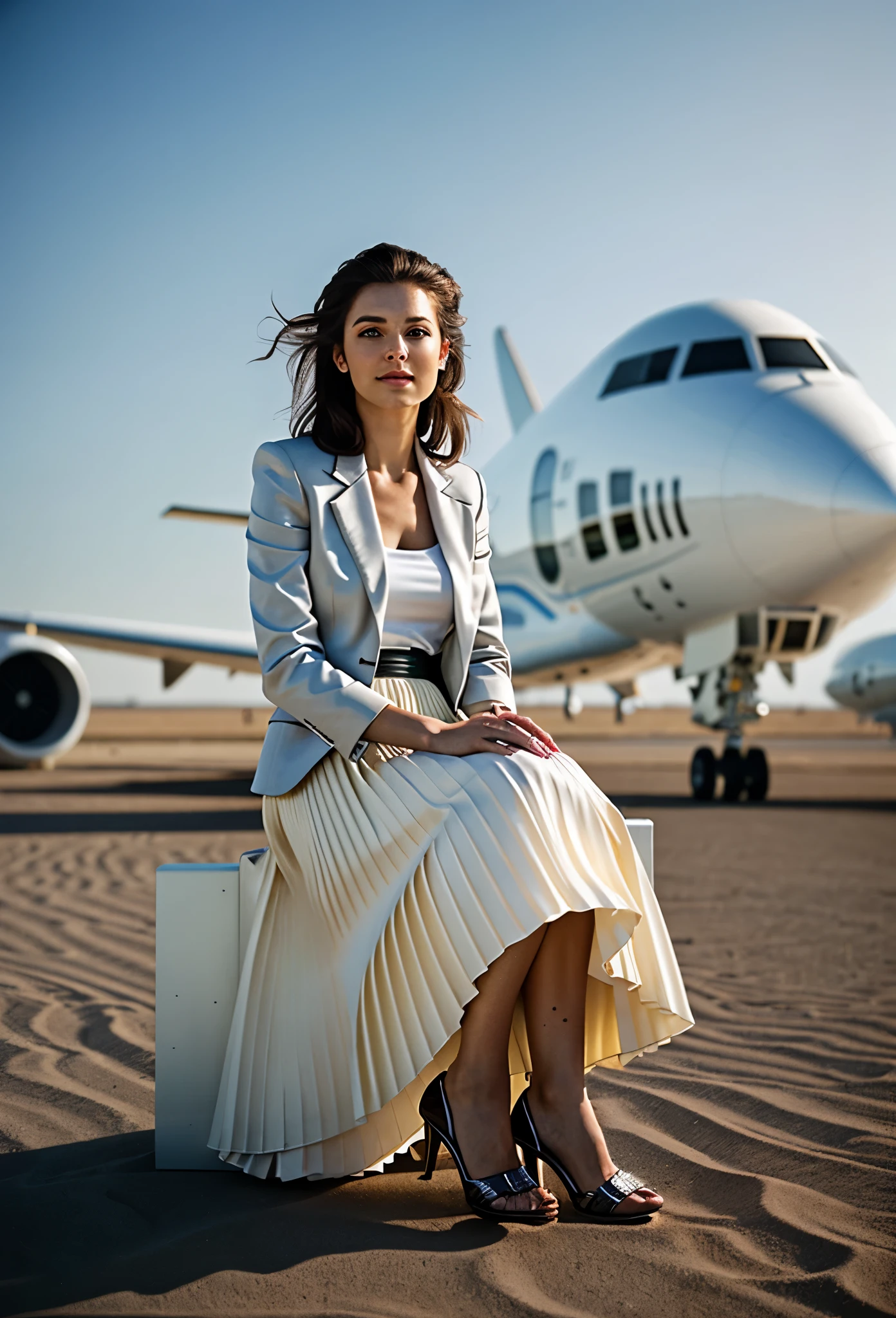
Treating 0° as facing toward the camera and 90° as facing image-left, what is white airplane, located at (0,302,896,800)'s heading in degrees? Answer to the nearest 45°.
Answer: approximately 315°

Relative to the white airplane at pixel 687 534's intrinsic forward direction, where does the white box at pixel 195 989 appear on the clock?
The white box is roughly at 2 o'clock from the white airplane.

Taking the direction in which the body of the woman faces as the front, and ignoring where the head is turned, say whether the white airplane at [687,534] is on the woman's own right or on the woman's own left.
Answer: on the woman's own left

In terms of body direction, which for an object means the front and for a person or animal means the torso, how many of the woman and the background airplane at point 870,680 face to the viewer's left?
1

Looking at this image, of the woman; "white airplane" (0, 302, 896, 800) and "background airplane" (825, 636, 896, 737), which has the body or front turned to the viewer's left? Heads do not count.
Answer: the background airplane

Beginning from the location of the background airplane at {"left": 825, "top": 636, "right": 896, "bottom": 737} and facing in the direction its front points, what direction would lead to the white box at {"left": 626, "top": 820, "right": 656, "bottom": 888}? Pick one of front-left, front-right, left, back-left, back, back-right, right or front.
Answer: left

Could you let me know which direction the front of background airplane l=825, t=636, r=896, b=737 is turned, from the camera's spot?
facing to the left of the viewer

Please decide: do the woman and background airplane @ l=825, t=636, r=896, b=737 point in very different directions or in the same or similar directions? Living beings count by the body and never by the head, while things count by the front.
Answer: very different directions

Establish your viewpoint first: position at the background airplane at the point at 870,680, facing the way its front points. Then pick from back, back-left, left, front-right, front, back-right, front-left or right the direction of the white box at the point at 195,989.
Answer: left

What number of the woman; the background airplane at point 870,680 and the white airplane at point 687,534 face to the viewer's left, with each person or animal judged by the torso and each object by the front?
1

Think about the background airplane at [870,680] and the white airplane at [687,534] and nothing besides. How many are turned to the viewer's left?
1

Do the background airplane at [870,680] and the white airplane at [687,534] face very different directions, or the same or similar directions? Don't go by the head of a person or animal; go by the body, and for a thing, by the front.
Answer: very different directions

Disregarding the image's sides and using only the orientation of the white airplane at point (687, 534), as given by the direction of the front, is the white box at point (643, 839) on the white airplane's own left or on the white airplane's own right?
on the white airplane's own right
